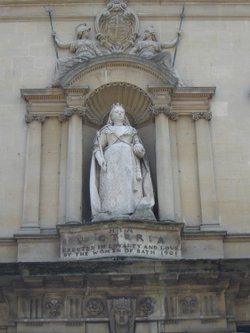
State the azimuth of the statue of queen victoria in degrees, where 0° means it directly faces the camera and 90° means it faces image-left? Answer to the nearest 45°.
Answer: approximately 0°
